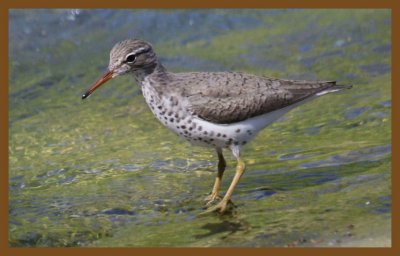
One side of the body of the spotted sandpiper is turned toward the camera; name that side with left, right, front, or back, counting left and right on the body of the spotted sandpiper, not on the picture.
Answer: left
